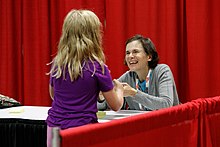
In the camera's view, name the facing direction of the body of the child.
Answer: away from the camera

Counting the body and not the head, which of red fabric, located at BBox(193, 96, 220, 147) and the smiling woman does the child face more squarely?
the smiling woman

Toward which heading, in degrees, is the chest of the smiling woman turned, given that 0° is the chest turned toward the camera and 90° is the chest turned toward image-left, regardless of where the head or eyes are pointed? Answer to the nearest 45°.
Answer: approximately 45°

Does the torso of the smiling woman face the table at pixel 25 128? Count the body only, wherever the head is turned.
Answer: yes

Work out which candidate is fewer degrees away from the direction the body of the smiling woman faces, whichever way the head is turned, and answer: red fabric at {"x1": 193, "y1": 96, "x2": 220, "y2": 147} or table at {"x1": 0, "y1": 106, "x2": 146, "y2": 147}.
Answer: the table

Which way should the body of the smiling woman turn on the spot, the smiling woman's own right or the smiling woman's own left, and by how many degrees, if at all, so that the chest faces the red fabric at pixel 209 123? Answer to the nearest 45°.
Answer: approximately 45° to the smiling woman's own left

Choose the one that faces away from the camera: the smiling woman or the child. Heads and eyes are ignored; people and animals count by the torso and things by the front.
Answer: the child

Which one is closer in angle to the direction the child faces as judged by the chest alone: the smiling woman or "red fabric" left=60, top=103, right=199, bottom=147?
the smiling woman

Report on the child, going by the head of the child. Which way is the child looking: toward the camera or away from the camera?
away from the camera

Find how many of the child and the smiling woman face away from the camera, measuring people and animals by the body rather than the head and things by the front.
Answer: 1
